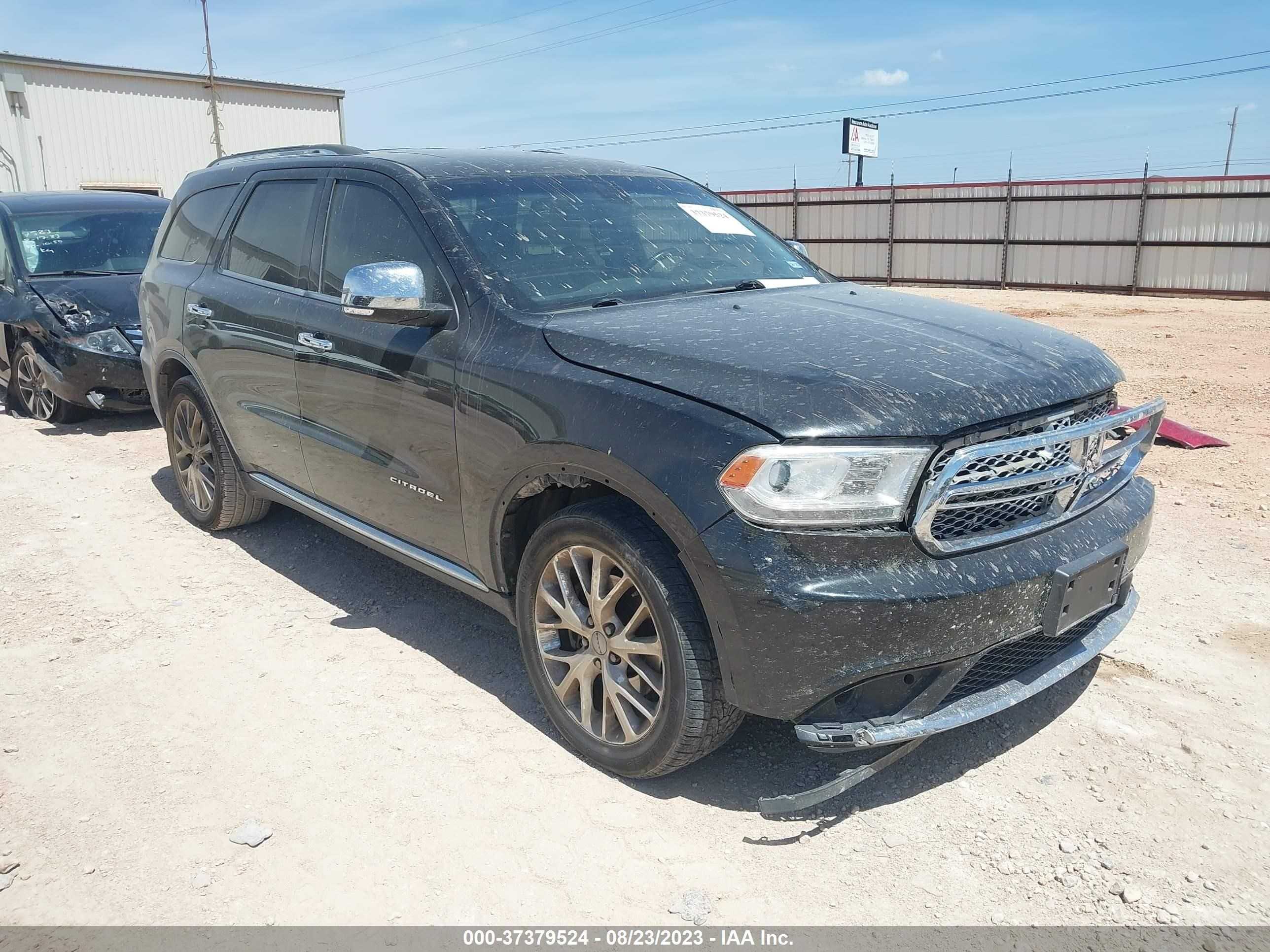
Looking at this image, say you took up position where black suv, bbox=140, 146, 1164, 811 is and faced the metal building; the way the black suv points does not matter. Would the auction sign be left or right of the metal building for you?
right

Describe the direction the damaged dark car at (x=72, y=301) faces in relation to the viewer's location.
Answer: facing the viewer and to the right of the viewer

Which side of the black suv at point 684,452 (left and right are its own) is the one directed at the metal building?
back

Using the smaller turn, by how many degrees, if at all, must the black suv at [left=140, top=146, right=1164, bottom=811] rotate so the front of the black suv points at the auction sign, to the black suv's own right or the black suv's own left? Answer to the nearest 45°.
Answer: approximately 135° to the black suv's own left

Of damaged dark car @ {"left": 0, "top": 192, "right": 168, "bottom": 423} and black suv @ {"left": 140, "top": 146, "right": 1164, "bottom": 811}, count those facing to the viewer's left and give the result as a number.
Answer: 0

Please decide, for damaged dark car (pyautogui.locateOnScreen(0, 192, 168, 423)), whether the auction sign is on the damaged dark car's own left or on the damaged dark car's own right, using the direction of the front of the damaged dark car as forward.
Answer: on the damaged dark car's own left

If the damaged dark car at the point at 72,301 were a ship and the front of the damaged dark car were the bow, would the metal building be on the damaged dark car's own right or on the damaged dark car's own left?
on the damaged dark car's own left

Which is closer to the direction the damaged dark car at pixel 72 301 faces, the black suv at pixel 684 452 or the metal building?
the black suv
